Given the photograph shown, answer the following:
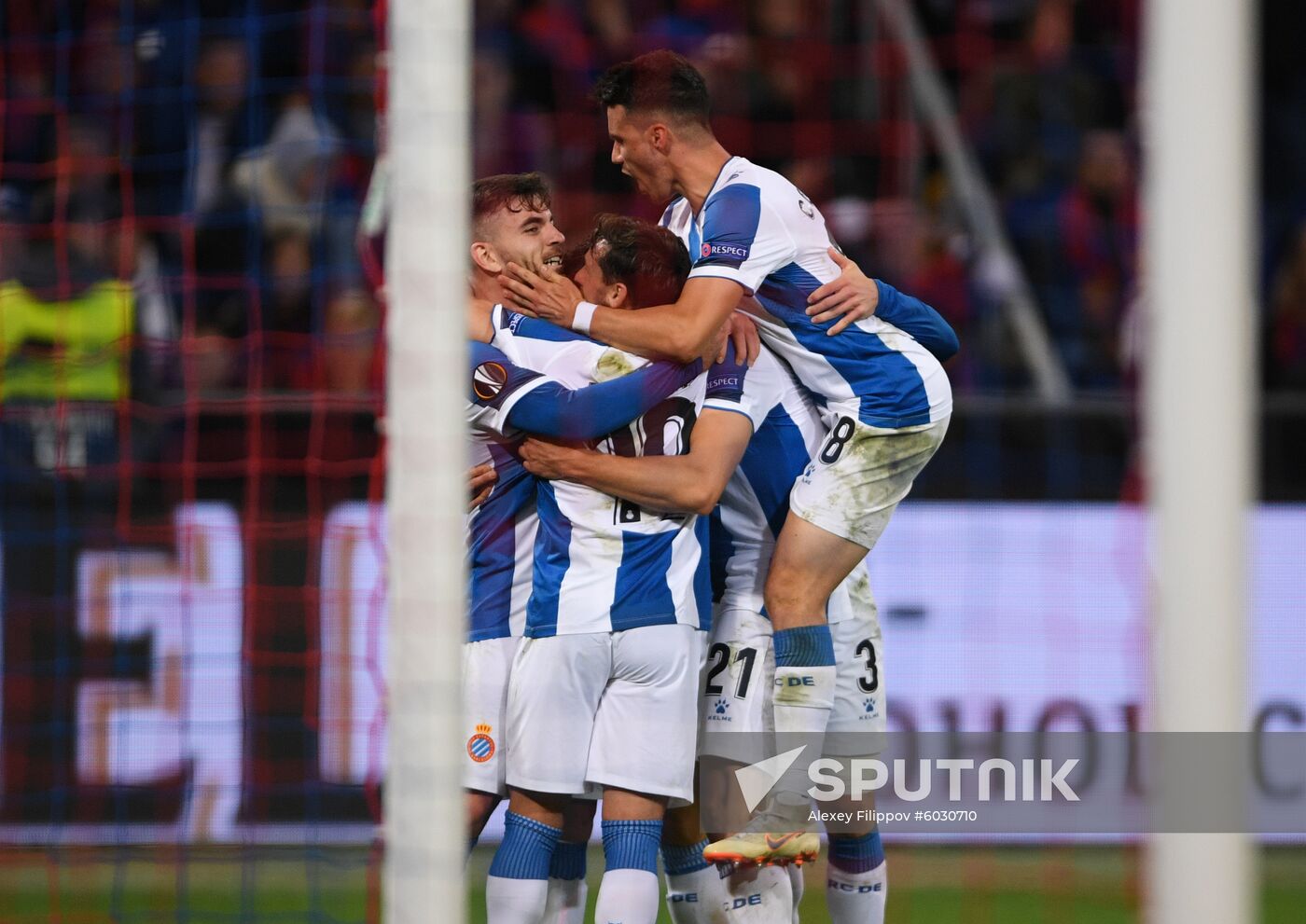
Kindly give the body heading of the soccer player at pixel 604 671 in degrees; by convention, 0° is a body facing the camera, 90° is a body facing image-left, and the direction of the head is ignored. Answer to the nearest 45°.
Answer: approximately 180°

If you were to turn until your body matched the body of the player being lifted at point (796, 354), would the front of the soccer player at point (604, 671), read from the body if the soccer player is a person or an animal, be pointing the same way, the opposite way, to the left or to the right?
to the right

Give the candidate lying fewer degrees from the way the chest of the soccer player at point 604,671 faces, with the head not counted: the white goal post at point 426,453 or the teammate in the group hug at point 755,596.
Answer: the teammate in the group hug

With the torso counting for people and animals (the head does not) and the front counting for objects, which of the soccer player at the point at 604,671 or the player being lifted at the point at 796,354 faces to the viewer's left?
the player being lifted

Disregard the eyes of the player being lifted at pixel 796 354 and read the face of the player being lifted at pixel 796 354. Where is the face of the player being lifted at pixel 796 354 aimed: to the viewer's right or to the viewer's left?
to the viewer's left

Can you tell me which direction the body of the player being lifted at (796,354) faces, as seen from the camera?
to the viewer's left

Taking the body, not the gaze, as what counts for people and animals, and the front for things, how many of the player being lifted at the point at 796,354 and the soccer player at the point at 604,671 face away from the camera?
1

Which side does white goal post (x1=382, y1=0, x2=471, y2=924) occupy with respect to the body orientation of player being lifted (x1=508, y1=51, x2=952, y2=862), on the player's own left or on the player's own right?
on the player's own left

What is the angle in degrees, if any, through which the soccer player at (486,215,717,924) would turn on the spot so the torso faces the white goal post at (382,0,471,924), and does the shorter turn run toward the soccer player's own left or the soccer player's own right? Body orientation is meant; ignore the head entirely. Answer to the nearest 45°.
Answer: approximately 180°

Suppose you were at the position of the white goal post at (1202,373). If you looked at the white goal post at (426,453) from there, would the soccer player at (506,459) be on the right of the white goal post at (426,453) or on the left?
right
